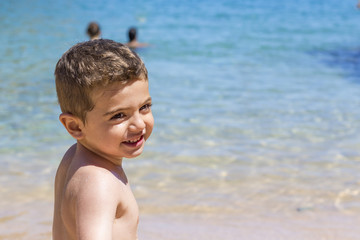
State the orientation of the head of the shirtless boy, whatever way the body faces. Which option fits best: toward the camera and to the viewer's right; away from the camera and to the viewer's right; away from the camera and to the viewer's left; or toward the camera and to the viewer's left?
toward the camera and to the viewer's right

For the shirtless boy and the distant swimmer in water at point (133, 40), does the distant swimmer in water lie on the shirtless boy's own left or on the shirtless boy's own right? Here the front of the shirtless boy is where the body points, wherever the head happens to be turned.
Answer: on the shirtless boy's own left
